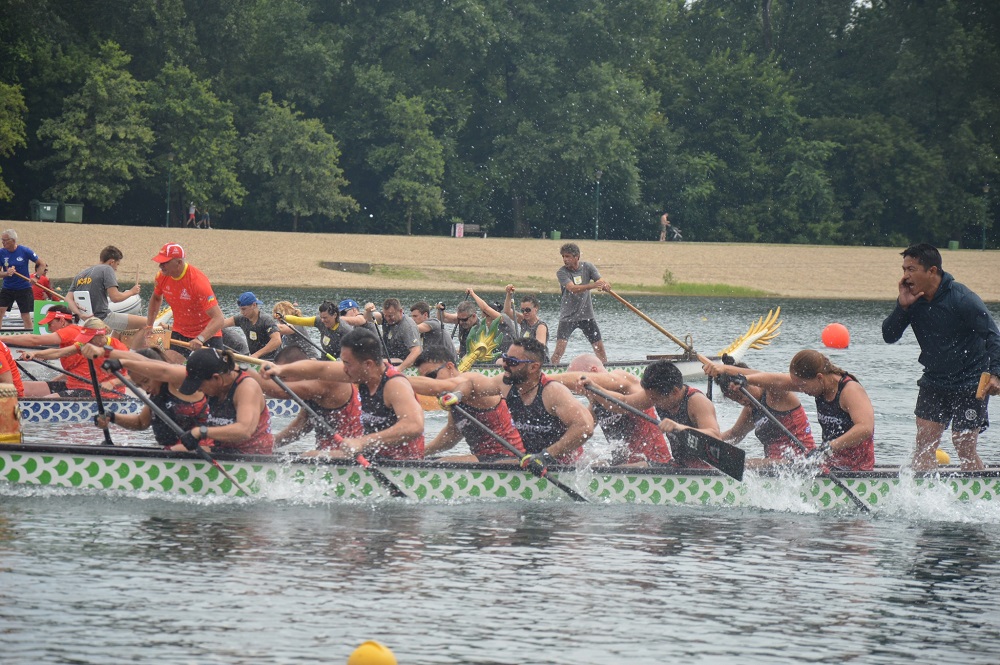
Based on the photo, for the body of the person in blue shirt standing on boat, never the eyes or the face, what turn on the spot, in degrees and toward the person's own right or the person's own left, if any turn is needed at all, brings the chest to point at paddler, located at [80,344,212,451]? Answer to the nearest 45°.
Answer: approximately 45° to the person's own left

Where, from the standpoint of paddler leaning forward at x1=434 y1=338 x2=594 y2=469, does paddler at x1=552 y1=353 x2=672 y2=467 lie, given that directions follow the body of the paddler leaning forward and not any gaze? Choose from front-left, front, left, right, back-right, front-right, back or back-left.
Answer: back

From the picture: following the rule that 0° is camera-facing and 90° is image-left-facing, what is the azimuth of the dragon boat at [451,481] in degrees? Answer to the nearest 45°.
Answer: approximately 90°

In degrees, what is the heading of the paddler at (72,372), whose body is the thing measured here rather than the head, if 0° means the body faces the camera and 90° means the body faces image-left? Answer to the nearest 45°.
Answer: approximately 90°

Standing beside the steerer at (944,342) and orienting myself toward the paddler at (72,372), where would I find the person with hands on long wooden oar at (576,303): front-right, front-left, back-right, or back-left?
front-right

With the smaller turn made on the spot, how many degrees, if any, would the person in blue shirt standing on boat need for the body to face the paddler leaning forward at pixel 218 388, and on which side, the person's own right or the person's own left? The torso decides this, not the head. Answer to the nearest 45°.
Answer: approximately 45° to the person's own left

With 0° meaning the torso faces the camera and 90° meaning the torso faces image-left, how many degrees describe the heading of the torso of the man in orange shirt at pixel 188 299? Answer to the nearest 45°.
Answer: approximately 45°

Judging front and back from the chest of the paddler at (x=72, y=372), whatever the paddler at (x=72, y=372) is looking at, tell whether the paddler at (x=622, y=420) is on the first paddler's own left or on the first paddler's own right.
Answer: on the first paddler's own left

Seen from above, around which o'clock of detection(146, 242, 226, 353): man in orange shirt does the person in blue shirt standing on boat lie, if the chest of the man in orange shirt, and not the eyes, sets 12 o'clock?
The person in blue shirt standing on boat is roughly at 4 o'clock from the man in orange shirt.

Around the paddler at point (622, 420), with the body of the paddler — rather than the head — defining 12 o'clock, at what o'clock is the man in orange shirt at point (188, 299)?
The man in orange shirt is roughly at 1 o'clock from the paddler.

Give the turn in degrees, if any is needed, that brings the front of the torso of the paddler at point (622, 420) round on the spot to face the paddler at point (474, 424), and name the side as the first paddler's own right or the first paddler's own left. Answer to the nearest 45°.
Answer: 0° — they already face them

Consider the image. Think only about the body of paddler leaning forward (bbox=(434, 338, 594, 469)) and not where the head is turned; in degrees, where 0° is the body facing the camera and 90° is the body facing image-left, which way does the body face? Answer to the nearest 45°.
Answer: approximately 45°

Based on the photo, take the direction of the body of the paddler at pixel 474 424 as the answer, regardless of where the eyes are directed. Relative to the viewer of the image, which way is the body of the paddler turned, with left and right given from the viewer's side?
facing to the left of the viewer

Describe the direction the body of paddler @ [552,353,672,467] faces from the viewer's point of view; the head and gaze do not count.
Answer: to the viewer's left

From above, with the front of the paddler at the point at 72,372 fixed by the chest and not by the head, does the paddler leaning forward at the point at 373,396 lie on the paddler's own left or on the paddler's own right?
on the paddler's own left
